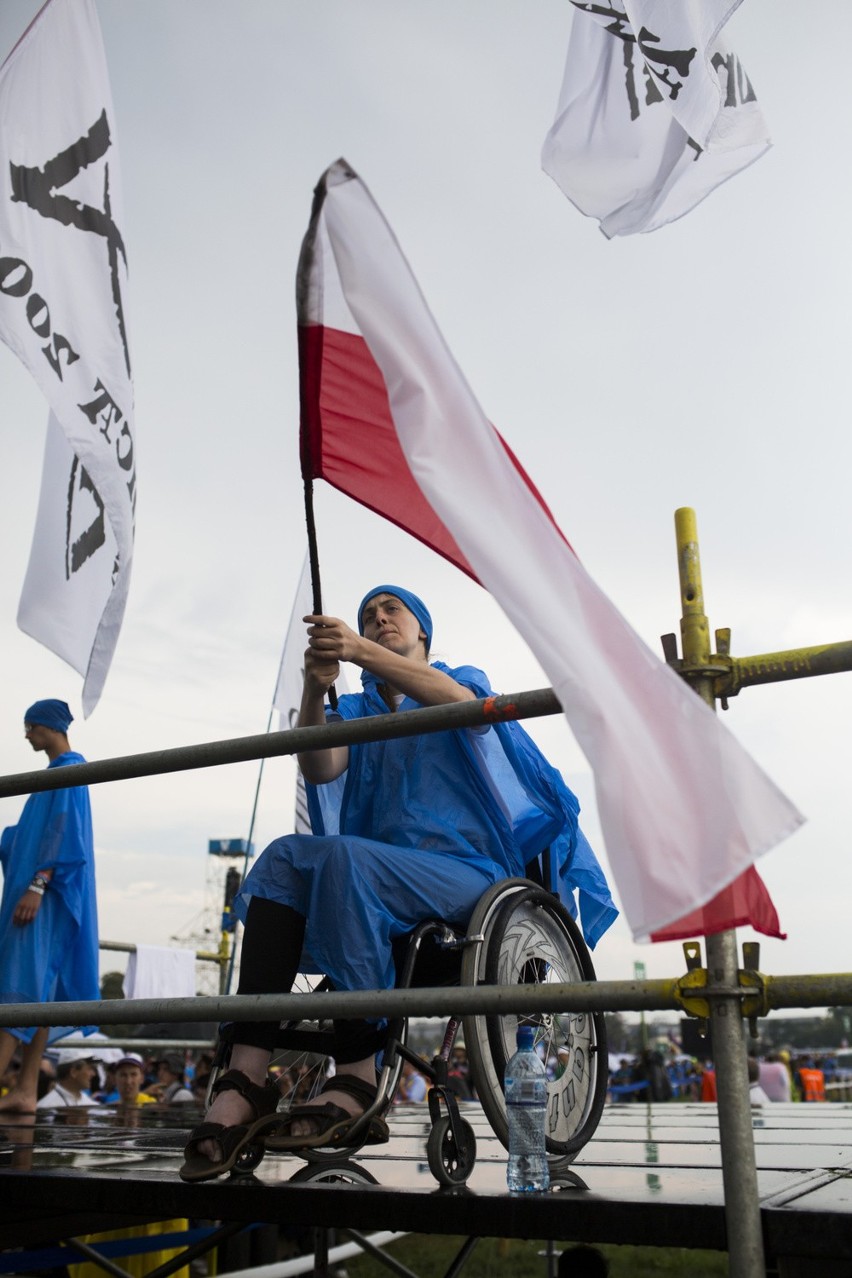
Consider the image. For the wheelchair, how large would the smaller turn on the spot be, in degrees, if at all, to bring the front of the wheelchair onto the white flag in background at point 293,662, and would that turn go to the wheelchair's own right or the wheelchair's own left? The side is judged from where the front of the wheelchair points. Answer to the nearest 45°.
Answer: approximately 135° to the wheelchair's own right

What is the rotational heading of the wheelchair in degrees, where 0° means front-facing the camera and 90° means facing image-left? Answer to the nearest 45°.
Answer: approximately 45°

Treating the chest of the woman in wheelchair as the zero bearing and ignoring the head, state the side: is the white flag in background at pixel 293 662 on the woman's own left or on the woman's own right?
on the woman's own right
